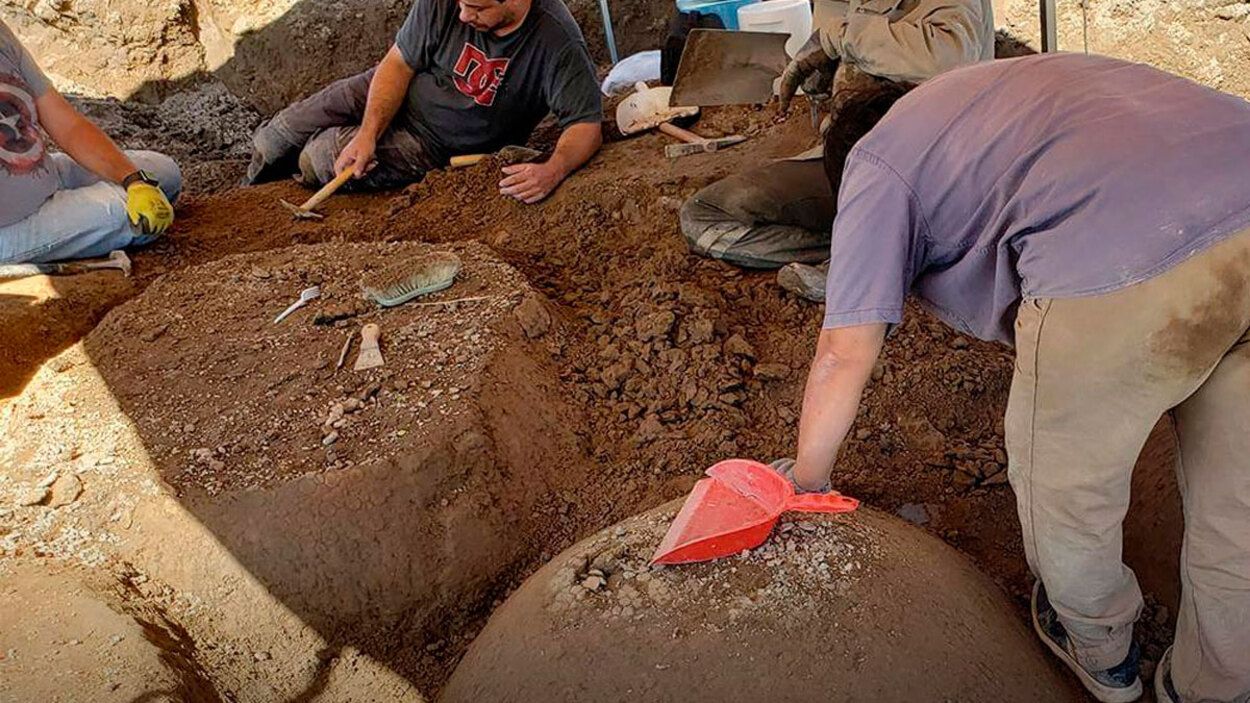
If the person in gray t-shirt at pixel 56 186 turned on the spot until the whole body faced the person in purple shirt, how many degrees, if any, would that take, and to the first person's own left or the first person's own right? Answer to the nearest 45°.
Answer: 0° — they already face them

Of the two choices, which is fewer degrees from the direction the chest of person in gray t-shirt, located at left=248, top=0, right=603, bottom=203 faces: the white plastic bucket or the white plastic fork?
the white plastic fork

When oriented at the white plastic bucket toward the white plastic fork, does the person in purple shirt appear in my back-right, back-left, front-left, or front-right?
front-left

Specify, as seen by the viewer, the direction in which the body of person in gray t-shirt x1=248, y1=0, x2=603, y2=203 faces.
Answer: toward the camera

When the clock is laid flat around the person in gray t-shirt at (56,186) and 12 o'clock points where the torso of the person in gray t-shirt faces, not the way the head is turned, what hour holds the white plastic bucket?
The white plastic bucket is roughly at 11 o'clock from the person in gray t-shirt.

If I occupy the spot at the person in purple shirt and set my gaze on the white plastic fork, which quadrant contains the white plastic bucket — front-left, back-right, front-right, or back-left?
front-right

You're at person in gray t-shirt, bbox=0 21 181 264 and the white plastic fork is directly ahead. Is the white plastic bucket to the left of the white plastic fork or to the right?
left

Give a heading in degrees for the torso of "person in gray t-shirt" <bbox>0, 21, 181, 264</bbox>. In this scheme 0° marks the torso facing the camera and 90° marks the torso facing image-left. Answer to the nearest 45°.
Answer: approximately 315°

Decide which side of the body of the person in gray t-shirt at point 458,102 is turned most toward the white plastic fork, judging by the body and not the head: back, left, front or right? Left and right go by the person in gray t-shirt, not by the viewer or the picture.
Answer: front

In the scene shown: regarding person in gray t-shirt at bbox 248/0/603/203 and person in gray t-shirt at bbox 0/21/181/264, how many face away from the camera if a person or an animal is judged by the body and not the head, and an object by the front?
0

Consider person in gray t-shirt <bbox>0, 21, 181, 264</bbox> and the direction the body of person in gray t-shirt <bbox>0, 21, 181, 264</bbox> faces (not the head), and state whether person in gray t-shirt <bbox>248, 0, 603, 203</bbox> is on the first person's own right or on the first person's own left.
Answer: on the first person's own left

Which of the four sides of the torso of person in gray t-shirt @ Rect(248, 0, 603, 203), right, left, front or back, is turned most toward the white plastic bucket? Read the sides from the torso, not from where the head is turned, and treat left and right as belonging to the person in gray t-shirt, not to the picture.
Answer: left

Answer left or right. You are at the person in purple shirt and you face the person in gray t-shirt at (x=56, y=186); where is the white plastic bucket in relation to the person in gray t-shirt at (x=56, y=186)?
right

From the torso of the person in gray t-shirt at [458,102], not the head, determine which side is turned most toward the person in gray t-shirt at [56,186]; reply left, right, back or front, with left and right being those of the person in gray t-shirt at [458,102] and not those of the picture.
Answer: right
